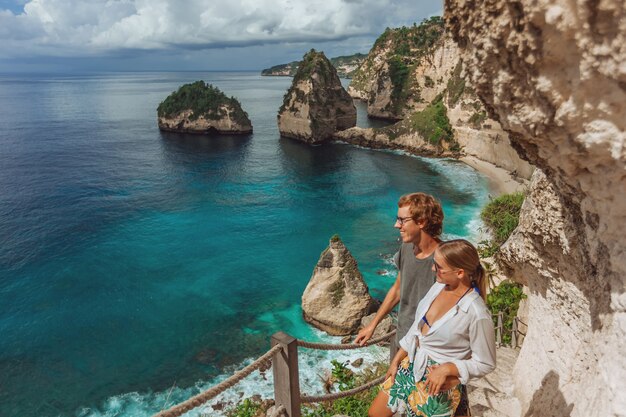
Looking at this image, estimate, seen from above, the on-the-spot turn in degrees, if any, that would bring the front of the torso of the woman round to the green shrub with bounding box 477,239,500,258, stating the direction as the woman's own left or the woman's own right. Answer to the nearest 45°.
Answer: approximately 135° to the woman's own right

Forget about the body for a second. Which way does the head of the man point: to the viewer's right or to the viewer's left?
to the viewer's left

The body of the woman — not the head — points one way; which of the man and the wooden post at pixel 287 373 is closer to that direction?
the wooden post

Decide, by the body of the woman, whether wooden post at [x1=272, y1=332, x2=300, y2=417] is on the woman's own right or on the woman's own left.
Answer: on the woman's own right

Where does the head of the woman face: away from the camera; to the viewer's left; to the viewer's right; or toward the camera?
to the viewer's left

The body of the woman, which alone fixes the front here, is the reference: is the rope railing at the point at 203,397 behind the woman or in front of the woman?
in front

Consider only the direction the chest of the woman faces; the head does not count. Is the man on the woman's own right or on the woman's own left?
on the woman's own right

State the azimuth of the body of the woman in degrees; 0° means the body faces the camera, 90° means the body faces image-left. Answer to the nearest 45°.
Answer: approximately 45°

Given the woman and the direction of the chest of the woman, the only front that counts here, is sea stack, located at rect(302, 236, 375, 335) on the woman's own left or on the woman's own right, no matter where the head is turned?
on the woman's own right

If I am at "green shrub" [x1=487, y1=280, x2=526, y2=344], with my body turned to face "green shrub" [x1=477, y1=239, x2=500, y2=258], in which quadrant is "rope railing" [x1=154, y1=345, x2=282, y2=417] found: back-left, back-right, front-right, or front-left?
back-left
